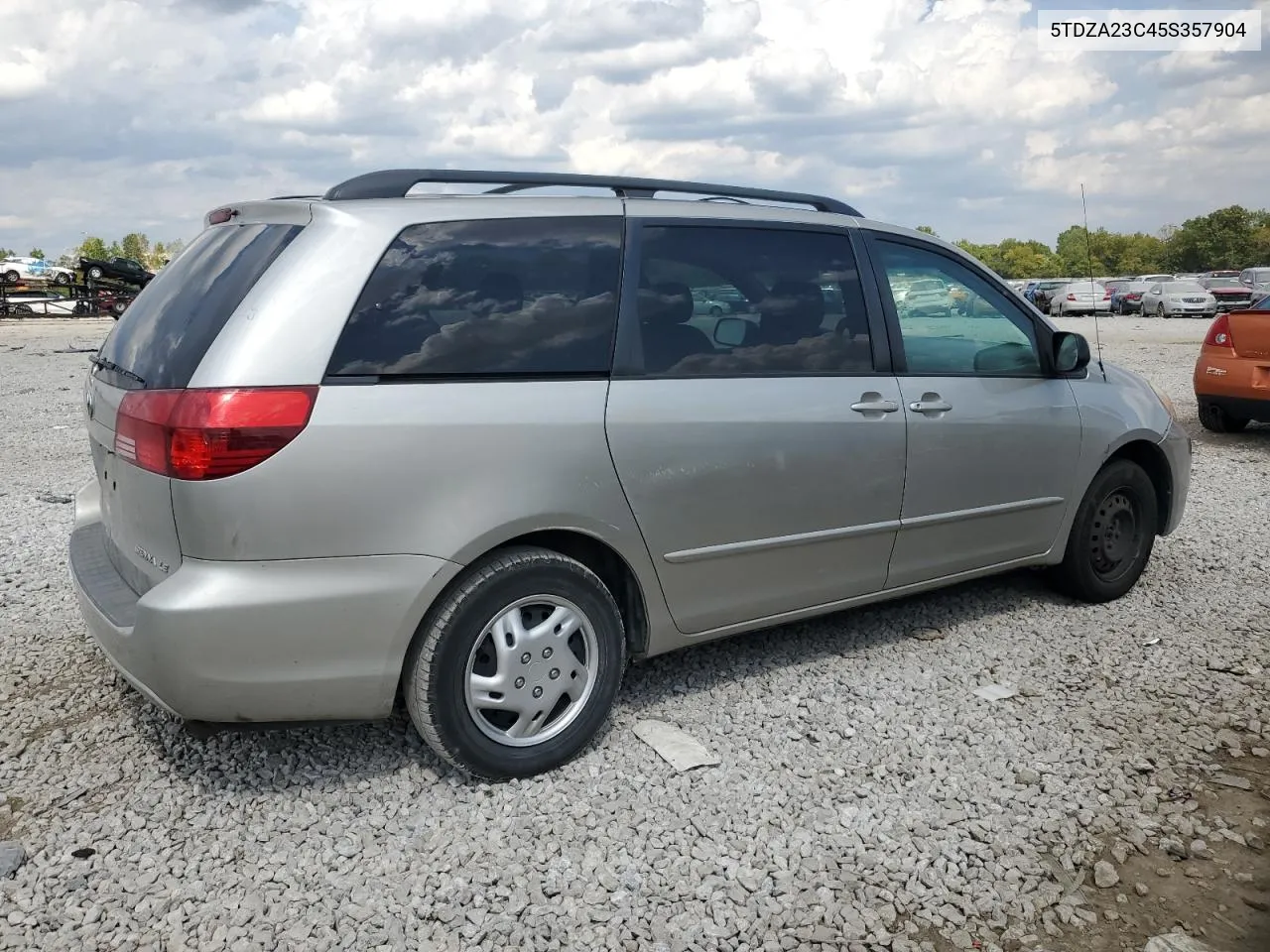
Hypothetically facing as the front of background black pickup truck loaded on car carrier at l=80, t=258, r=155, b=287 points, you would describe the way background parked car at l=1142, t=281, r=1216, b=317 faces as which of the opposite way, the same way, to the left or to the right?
to the right

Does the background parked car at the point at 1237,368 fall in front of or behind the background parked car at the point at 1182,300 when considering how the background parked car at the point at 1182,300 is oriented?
in front

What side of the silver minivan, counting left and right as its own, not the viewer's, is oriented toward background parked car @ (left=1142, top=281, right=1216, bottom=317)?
front

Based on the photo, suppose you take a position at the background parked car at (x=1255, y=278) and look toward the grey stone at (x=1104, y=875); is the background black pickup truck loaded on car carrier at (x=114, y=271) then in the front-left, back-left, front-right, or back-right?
front-right

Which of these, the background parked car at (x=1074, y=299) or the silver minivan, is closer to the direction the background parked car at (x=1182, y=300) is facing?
the silver minivan

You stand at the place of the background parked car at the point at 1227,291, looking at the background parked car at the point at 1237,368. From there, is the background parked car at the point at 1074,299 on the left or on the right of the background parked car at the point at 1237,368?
right

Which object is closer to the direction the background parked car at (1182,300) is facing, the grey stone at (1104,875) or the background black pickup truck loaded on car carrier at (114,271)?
the grey stone

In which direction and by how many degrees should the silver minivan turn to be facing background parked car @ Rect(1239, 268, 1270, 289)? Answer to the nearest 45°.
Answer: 0° — it already faces it

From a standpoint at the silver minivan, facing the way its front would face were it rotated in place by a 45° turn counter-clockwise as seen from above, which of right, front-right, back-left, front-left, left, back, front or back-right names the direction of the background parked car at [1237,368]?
front-right
